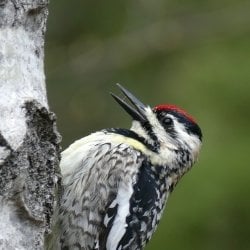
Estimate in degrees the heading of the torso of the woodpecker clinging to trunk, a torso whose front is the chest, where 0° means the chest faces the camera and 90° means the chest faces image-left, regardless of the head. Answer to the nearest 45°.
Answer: approximately 90°
